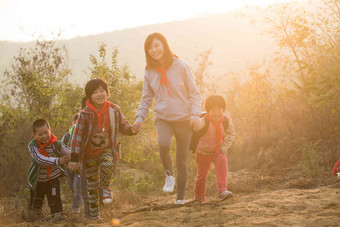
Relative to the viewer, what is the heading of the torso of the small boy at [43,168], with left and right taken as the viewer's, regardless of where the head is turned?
facing the viewer and to the right of the viewer

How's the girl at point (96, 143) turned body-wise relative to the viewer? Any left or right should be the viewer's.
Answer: facing the viewer

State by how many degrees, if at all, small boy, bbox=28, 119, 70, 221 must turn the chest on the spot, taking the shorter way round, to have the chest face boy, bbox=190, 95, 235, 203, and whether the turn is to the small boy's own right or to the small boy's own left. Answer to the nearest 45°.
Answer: approximately 45° to the small boy's own left

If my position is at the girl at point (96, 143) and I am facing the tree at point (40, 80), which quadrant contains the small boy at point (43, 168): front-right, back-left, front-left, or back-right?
front-left

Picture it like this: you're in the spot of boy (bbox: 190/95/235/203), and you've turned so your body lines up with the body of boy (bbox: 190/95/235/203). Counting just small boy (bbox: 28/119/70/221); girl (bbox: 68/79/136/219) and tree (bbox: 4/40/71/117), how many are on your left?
0

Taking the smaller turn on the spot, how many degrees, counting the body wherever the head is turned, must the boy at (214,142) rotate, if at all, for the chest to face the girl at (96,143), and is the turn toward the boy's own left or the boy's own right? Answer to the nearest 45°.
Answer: approximately 45° to the boy's own right

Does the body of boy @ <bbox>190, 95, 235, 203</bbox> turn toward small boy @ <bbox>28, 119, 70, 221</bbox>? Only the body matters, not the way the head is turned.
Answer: no

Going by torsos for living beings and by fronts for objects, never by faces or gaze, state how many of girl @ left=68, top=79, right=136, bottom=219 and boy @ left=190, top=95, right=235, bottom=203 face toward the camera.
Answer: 2

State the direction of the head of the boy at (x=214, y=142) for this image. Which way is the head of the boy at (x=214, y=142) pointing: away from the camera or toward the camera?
toward the camera

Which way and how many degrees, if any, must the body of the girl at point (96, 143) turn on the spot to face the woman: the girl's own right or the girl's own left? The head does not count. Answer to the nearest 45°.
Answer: approximately 90° to the girl's own left

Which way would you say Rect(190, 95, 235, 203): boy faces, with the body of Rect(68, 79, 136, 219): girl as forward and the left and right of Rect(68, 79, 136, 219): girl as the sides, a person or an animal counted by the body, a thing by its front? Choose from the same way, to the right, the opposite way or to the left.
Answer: the same way

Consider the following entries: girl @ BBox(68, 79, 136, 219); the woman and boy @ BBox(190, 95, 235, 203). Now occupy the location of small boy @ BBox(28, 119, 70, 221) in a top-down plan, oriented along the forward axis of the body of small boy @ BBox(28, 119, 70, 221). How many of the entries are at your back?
0
